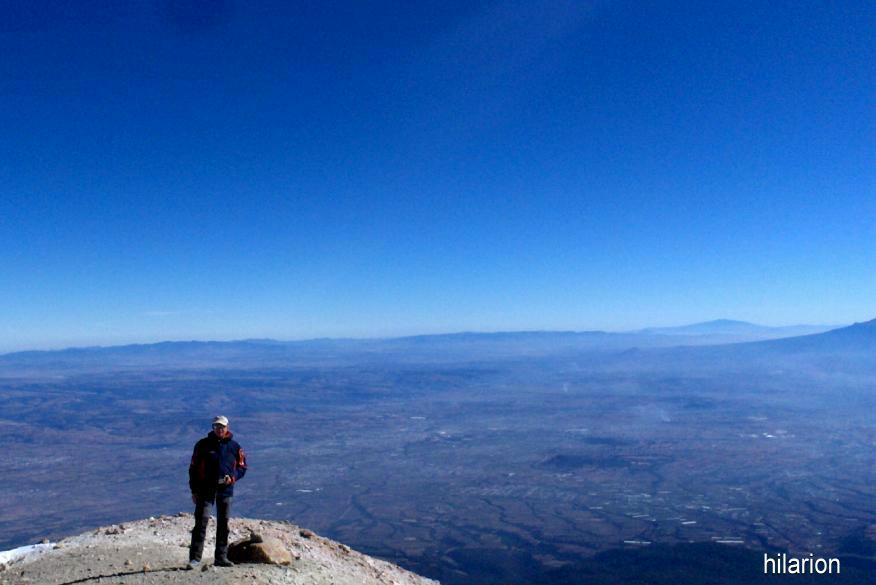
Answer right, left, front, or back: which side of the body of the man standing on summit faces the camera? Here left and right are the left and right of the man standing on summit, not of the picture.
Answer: front
